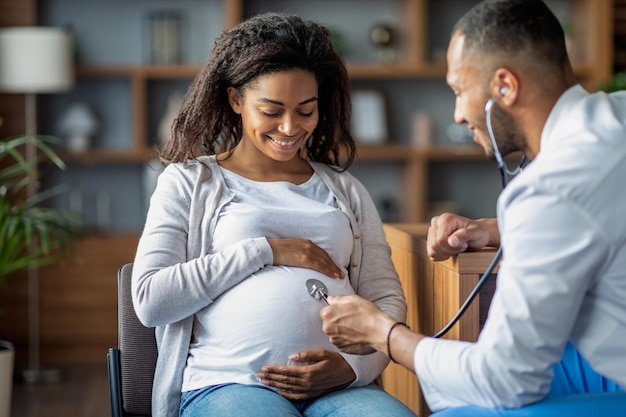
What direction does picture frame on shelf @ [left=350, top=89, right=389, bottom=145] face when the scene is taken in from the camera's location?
facing the viewer

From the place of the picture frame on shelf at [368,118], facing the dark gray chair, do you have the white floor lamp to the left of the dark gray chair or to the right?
right

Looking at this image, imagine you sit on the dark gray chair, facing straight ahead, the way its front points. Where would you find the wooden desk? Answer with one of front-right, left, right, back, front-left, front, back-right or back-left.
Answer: front-left

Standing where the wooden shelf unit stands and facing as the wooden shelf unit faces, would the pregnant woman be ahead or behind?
ahead

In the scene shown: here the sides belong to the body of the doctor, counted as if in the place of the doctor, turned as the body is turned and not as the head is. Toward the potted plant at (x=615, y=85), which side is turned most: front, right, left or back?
right

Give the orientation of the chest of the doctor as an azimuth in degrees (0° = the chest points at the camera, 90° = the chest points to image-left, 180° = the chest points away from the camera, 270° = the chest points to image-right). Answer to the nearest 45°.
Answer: approximately 90°

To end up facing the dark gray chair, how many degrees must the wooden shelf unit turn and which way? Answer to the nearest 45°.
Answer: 0° — it already faces it

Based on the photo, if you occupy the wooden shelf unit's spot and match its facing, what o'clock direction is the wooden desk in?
The wooden desk is roughly at 12 o'clock from the wooden shelf unit.

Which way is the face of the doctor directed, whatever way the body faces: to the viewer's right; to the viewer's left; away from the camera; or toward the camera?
to the viewer's left

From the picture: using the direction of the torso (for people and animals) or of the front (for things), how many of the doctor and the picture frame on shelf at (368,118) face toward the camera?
1

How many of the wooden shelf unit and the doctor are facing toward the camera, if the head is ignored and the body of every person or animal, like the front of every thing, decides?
1

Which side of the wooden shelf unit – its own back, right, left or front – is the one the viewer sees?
front

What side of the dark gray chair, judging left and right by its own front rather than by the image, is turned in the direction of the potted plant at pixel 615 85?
left

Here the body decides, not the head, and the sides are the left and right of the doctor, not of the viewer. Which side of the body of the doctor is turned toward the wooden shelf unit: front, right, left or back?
right

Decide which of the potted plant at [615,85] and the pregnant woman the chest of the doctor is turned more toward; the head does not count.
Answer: the pregnant woman

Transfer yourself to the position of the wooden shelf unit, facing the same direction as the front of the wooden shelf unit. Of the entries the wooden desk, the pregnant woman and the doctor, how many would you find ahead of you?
3

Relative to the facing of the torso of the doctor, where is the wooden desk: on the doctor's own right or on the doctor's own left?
on the doctor's own right
